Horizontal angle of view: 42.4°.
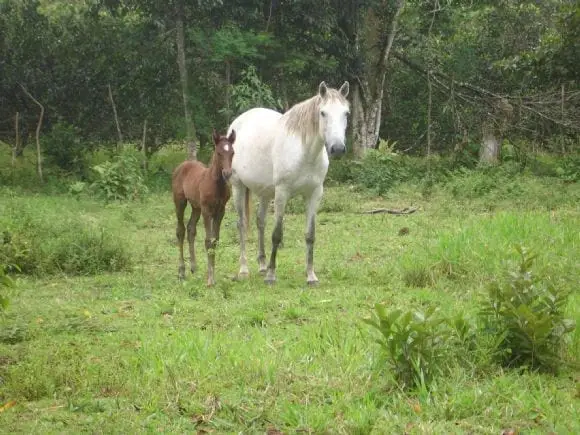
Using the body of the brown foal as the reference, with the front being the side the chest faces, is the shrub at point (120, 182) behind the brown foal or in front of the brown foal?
behind

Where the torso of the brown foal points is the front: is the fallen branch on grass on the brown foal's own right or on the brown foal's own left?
on the brown foal's own left

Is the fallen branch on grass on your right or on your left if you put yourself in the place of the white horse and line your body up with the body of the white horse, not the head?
on your left

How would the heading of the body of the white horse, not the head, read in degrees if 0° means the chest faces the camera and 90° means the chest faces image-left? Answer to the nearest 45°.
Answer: approximately 315°

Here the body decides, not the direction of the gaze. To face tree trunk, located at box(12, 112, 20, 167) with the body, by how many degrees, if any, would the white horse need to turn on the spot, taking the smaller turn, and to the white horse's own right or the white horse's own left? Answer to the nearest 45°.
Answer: approximately 180°

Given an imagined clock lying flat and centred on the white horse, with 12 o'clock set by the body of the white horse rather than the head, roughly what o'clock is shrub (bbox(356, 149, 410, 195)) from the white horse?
The shrub is roughly at 8 o'clock from the white horse.

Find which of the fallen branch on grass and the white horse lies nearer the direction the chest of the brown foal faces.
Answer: the white horse

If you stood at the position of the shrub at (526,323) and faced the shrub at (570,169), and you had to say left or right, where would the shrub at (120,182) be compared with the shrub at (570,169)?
left
